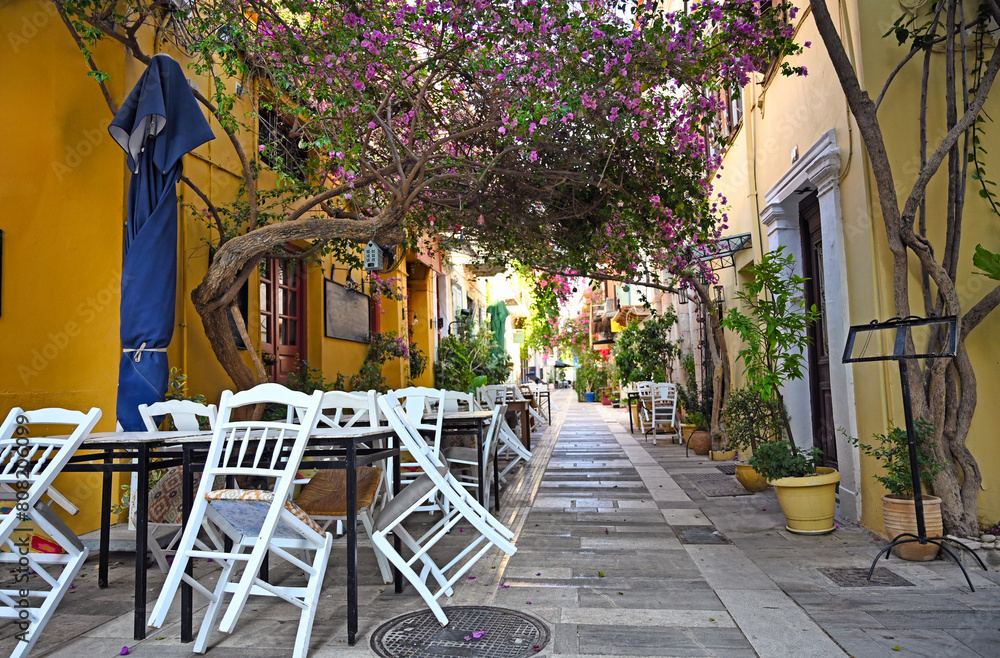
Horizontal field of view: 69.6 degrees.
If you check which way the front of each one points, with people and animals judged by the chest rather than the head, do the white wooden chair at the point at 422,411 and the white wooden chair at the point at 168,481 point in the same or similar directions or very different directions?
very different directions

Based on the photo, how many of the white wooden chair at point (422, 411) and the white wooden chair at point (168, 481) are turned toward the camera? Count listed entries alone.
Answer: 1

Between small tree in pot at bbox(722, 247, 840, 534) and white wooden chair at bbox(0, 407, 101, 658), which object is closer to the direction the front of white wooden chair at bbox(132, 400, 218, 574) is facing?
the white wooden chair

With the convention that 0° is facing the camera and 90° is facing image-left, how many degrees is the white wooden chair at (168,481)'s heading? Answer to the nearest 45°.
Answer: approximately 0°

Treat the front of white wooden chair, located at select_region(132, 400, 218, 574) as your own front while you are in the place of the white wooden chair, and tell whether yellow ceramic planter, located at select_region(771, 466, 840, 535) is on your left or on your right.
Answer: on your left

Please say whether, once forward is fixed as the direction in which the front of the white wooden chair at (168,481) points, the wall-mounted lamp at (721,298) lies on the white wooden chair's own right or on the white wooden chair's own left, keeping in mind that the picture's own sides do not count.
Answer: on the white wooden chair's own left

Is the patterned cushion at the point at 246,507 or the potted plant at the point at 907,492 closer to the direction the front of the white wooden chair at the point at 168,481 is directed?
the patterned cushion
